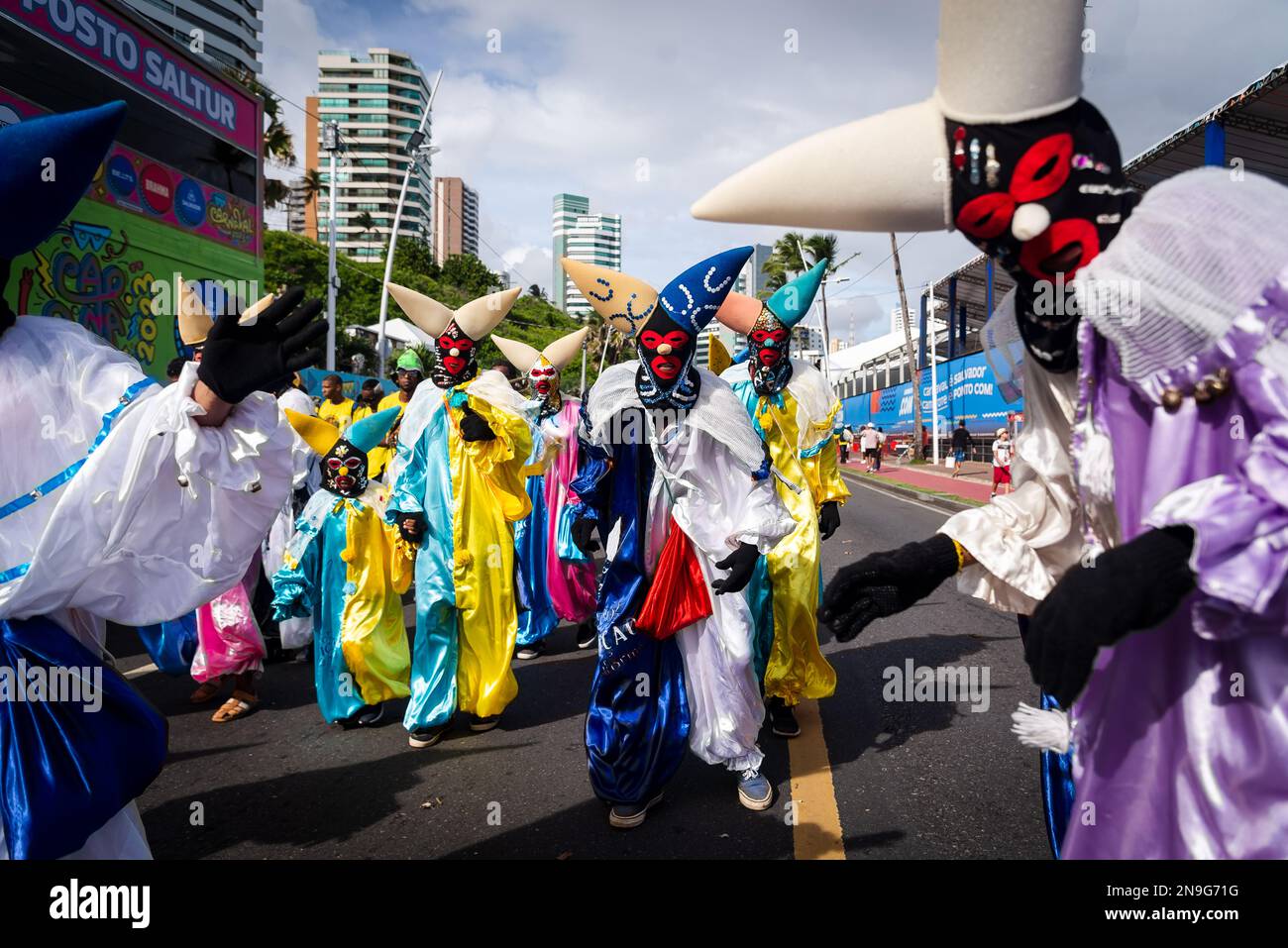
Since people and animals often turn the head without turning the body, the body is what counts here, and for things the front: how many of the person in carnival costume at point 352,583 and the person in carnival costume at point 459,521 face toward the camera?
2

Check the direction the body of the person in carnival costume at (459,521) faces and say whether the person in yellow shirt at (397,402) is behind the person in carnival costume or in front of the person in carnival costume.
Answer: behind

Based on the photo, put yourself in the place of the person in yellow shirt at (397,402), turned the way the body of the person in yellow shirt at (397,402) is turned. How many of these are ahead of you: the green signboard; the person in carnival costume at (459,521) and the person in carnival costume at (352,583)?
2

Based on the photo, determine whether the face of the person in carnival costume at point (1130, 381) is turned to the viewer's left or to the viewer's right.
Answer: to the viewer's left

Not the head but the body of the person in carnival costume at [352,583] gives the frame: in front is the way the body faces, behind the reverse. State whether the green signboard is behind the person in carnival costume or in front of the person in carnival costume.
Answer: behind

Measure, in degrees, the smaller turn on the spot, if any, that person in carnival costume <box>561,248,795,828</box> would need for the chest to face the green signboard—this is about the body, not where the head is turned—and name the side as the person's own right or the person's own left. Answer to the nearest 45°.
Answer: approximately 135° to the person's own right

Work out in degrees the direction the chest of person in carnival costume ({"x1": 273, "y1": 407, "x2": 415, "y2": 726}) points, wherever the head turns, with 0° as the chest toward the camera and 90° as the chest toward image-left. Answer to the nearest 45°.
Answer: approximately 0°
